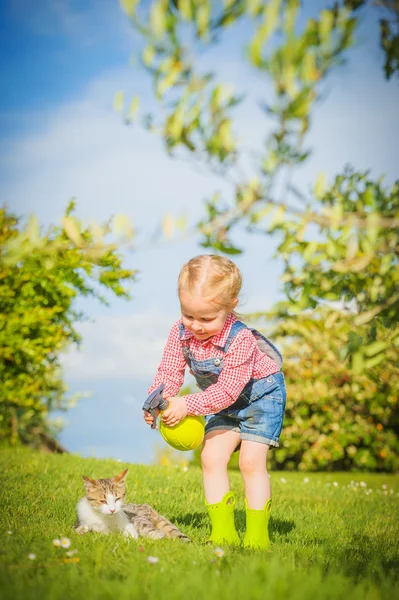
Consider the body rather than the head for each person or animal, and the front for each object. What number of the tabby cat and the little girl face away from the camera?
0

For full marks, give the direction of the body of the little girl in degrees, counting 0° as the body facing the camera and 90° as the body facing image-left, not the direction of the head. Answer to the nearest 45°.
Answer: approximately 45°

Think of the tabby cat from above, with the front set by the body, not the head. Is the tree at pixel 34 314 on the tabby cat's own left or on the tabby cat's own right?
on the tabby cat's own right

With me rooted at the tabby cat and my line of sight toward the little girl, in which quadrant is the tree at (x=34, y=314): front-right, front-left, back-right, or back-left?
back-left

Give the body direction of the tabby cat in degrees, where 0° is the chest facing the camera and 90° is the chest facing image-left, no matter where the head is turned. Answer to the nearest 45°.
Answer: approximately 45°

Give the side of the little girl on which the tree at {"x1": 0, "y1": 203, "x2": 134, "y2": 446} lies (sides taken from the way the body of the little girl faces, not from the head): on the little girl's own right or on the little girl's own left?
on the little girl's own right

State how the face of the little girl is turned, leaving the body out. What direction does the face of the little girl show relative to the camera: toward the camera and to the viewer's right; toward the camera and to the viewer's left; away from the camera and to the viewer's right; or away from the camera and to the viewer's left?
toward the camera and to the viewer's left
